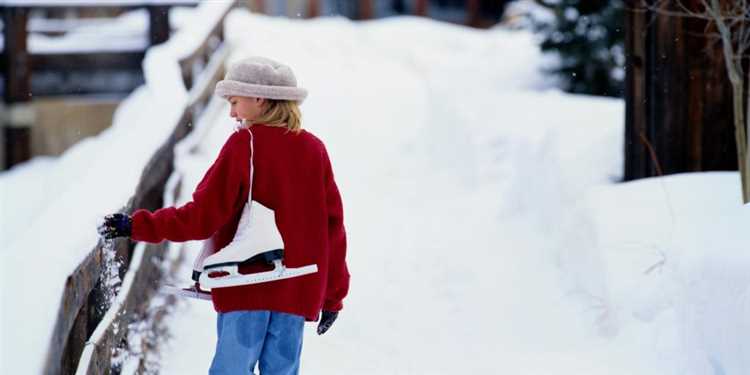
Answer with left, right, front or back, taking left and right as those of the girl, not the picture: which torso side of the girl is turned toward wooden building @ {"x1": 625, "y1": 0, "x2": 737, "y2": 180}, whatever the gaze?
right

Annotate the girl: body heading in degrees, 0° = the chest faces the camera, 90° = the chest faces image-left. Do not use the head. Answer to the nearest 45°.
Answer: approximately 135°

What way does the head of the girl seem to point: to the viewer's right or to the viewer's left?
to the viewer's left

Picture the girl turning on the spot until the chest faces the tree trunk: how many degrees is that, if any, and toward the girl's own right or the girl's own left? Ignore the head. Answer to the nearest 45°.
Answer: approximately 90° to the girl's own right

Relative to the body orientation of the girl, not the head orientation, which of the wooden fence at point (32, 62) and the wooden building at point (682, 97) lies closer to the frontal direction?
the wooden fence
